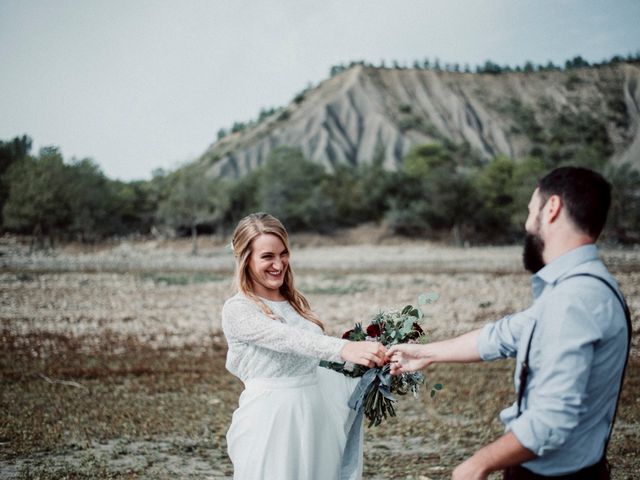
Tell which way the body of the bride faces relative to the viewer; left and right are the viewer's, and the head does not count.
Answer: facing the viewer and to the right of the viewer

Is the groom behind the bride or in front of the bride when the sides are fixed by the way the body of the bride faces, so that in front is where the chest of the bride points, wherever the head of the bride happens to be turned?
in front

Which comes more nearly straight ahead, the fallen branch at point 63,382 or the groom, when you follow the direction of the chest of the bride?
the groom

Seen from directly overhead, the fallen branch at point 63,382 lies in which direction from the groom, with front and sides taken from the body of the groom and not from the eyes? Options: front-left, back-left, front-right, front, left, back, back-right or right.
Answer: front-right

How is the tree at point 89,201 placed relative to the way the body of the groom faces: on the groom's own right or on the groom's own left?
on the groom's own right

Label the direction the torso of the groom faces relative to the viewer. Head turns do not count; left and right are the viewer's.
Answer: facing to the left of the viewer

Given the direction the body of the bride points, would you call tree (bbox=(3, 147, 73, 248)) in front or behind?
behind

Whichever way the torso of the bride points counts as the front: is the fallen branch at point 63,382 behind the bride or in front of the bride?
behind

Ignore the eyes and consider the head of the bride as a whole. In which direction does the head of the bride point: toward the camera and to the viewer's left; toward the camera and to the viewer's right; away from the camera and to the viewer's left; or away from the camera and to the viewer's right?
toward the camera and to the viewer's right

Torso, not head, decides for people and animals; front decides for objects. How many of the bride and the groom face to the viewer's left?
1
